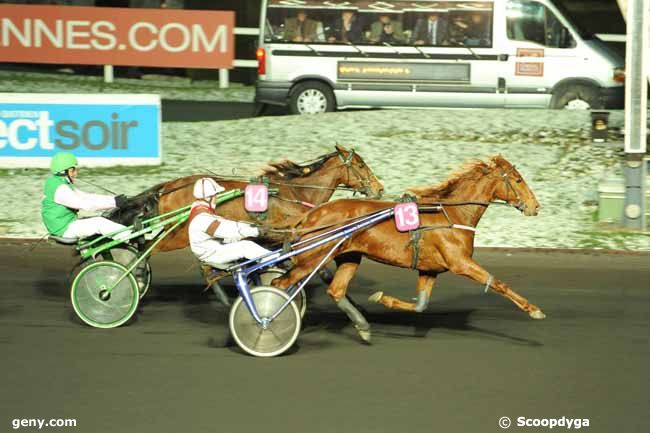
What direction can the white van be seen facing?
to the viewer's right

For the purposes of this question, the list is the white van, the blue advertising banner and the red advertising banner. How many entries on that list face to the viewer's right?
1

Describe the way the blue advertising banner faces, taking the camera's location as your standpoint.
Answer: facing the viewer

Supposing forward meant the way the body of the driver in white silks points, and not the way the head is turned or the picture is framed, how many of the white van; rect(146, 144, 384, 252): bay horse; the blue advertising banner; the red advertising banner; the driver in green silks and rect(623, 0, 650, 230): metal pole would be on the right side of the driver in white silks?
0

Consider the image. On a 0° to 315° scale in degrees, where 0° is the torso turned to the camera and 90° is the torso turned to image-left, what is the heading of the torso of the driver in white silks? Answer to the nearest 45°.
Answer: approximately 270°

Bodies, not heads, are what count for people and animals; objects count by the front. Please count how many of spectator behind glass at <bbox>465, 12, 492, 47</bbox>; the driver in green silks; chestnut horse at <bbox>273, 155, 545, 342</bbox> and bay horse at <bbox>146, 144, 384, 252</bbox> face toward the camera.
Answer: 1

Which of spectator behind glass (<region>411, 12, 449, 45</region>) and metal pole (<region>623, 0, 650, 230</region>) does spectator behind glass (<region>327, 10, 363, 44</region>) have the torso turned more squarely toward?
the metal pole

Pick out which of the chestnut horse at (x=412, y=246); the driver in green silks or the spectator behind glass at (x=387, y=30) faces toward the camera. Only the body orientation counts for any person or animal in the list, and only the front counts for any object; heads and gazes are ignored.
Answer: the spectator behind glass

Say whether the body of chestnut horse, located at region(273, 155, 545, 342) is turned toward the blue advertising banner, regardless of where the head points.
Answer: no

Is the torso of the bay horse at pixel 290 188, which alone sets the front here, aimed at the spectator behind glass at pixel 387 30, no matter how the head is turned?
no

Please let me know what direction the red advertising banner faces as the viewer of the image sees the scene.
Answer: facing the viewer

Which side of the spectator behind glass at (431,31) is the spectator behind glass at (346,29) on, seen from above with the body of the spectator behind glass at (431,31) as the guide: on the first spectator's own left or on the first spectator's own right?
on the first spectator's own right

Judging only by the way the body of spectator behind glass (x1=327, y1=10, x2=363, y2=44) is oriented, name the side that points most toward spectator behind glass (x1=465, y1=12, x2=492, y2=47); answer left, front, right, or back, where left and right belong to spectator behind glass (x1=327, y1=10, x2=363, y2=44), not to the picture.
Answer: left

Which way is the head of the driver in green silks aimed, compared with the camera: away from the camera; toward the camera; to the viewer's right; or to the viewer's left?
to the viewer's right

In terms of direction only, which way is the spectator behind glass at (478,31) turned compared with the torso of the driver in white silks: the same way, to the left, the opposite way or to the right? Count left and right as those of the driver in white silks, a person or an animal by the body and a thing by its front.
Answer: to the right

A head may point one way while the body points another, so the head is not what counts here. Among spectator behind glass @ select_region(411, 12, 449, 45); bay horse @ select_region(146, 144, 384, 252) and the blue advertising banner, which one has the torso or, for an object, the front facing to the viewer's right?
the bay horse

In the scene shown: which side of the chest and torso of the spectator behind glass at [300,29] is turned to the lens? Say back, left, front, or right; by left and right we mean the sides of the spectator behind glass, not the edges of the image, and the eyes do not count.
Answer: front

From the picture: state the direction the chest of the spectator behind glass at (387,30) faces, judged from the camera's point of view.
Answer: toward the camera
